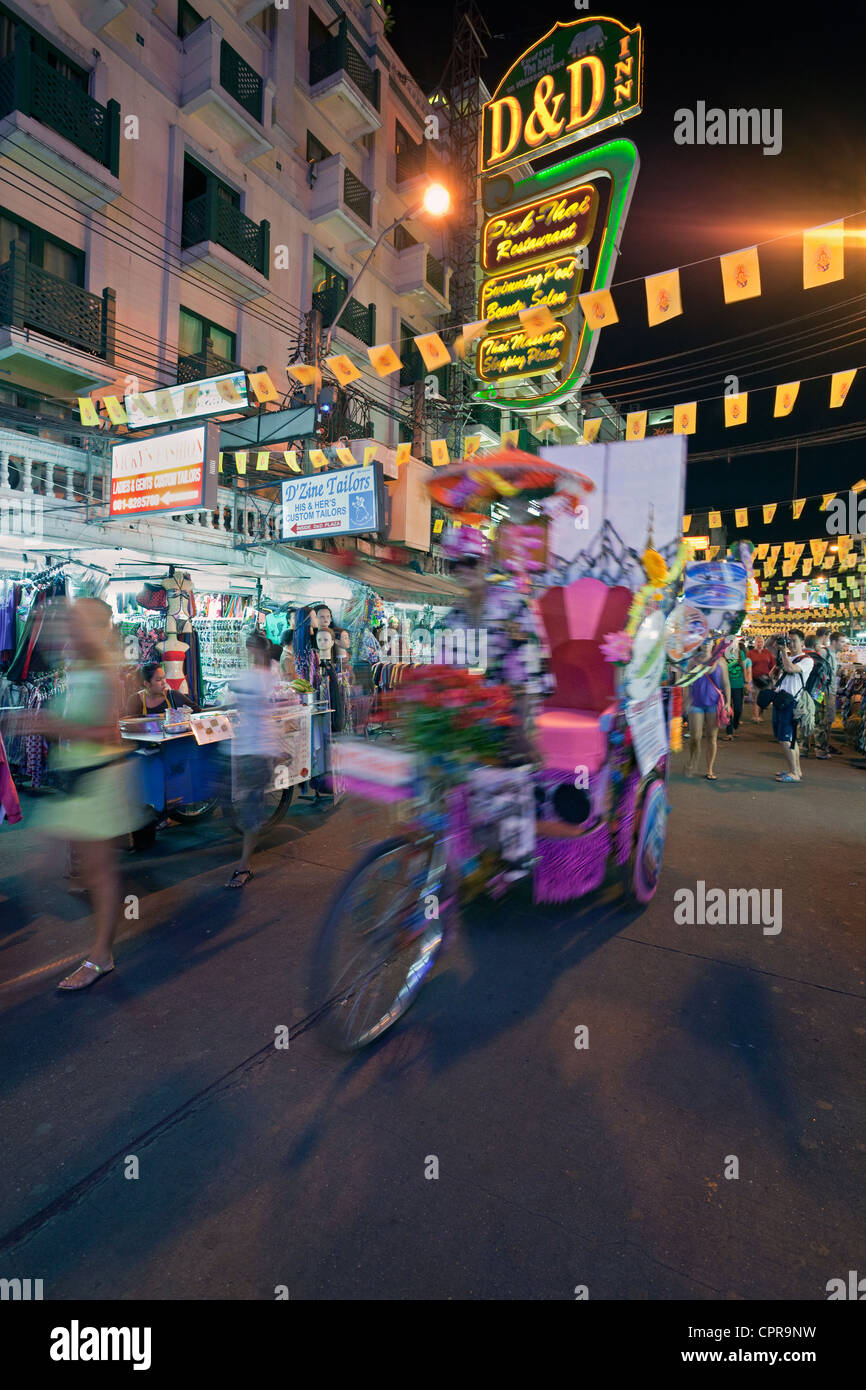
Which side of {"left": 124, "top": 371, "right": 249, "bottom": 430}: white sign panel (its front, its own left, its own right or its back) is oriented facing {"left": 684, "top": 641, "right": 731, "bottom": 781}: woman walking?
left

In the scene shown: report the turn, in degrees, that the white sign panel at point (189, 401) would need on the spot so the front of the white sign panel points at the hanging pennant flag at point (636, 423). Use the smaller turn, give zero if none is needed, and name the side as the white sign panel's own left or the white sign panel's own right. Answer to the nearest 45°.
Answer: approximately 90° to the white sign panel's own left

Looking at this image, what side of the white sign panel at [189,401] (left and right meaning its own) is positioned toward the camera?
front

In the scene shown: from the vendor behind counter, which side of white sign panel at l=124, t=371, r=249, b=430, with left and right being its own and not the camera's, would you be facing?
front

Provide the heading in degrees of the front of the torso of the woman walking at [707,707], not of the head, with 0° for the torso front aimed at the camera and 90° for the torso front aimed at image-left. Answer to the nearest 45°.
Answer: approximately 0°

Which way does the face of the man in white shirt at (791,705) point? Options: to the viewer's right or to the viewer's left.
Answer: to the viewer's left

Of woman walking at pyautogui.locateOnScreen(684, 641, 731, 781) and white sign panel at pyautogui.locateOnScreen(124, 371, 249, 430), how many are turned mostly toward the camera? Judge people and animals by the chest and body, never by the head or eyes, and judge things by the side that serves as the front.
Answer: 2
